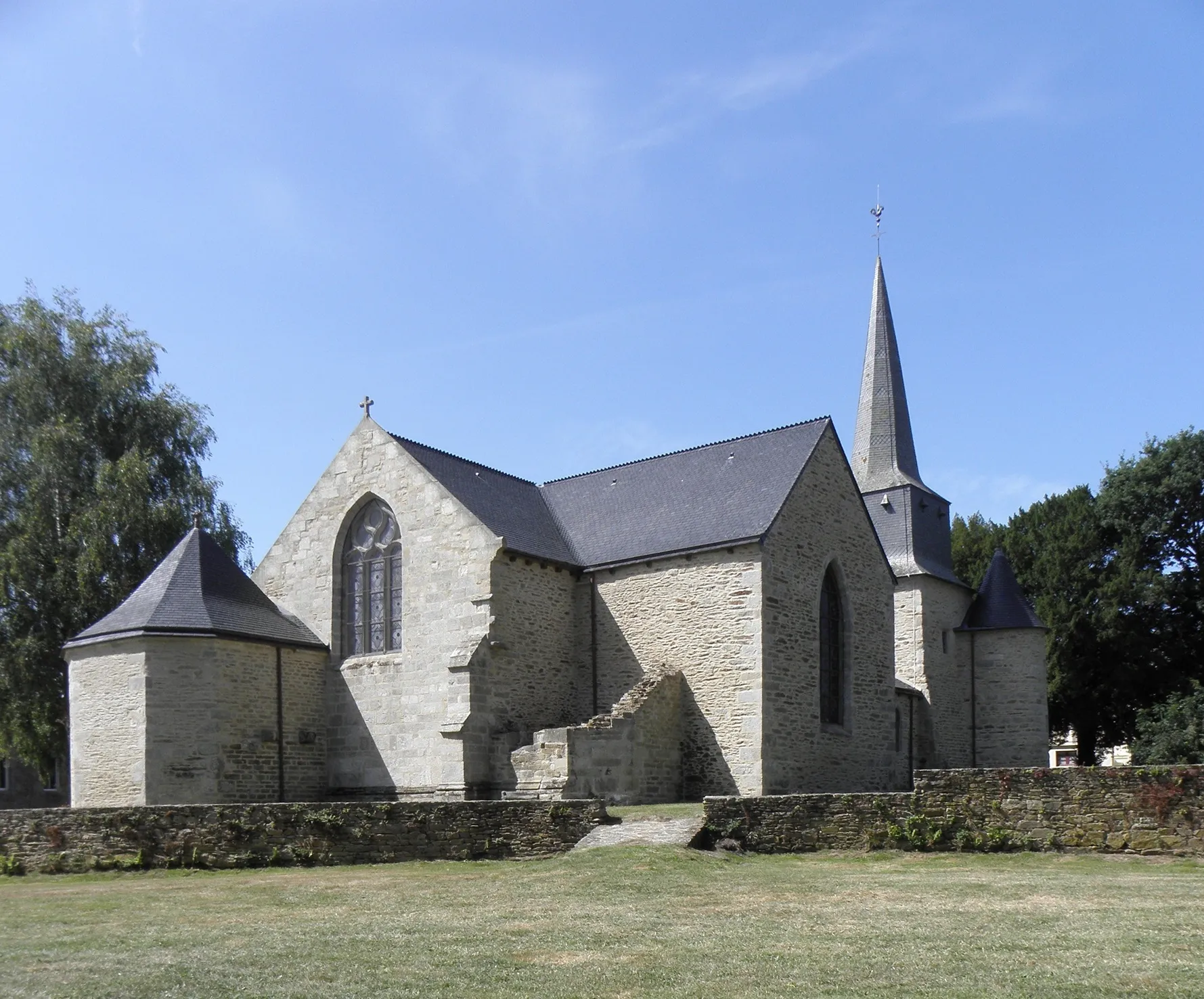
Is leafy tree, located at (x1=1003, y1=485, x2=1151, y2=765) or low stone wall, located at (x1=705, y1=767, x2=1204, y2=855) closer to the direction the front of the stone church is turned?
the leafy tree

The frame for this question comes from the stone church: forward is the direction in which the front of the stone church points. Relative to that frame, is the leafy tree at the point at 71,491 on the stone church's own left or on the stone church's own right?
on the stone church's own left

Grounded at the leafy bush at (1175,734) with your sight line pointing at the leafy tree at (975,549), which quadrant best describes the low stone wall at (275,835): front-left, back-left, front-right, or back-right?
back-left

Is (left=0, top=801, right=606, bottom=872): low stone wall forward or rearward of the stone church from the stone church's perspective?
rearward

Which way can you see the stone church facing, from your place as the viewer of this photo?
facing away from the viewer and to the right of the viewer
